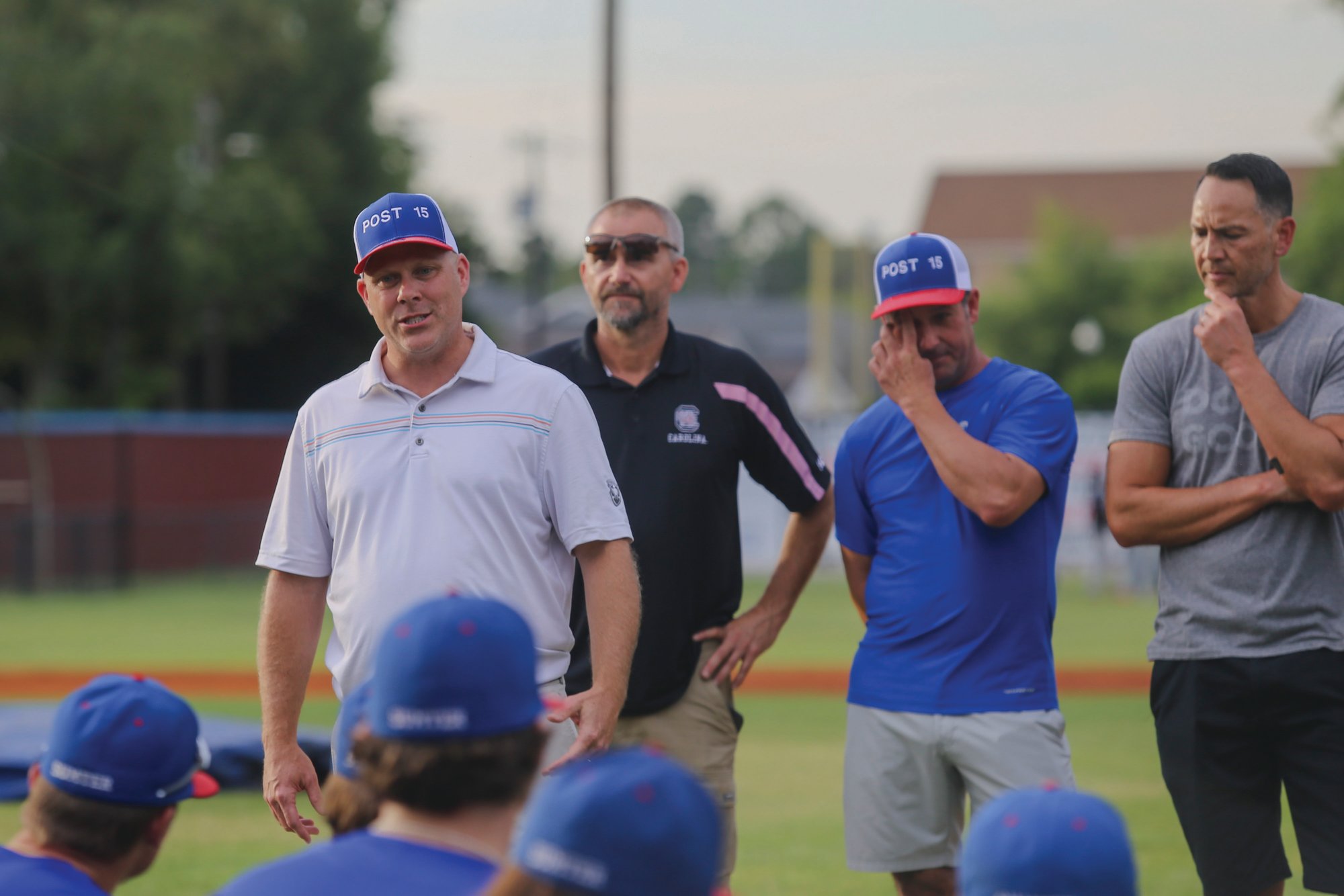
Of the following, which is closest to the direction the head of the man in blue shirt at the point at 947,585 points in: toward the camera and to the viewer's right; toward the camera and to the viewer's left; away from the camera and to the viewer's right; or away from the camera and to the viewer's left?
toward the camera and to the viewer's left

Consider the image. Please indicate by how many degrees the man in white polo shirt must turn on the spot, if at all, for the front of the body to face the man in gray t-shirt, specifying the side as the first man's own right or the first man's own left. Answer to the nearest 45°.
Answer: approximately 90° to the first man's own left

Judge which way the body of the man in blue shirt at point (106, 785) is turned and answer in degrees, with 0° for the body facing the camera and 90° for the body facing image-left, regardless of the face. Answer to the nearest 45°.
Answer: approximately 225°

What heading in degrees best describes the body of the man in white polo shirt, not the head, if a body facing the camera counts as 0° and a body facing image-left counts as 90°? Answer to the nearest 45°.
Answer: approximately 0°

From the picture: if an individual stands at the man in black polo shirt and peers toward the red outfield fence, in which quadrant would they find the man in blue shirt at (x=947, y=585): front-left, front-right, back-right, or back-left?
back-right

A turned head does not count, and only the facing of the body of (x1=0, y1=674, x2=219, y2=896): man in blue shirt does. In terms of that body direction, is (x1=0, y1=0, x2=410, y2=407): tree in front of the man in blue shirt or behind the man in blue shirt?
in front

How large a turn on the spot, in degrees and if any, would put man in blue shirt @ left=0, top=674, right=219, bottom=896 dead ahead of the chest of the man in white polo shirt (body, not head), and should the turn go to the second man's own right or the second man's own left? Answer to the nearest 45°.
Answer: approximately 45° to the second man's own right

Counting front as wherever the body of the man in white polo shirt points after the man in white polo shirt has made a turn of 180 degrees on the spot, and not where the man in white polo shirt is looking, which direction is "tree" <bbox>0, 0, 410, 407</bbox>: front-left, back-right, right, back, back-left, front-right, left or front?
front

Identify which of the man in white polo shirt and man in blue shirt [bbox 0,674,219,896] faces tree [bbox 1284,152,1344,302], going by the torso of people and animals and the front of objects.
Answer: the man in blue shirt

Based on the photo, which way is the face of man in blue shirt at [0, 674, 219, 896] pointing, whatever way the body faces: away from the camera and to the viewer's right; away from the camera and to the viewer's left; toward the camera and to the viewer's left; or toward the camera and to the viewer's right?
away from the camera and to the viewer's right

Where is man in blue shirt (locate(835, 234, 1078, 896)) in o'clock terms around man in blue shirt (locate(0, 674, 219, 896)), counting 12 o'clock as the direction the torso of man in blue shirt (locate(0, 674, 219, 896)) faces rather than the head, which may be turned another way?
man in blue shirt (locate(835, 234, 1078, 896)) is roughly at 1 o'clock from man in blue shirt (locate(0, 674, 219, 896)).

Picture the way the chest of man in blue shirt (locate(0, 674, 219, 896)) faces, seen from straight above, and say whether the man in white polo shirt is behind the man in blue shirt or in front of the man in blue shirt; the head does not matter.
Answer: in front

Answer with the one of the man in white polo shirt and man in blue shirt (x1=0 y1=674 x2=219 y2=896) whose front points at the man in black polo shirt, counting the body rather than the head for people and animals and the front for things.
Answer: the man in blue shirt

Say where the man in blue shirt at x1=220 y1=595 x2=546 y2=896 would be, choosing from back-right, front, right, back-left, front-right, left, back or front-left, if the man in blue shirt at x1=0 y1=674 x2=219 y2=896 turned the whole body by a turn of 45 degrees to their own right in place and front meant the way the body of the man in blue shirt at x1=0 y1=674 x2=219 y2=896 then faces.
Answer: front-right

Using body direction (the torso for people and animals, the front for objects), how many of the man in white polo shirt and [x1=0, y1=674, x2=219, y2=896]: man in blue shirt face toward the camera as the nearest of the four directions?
1
